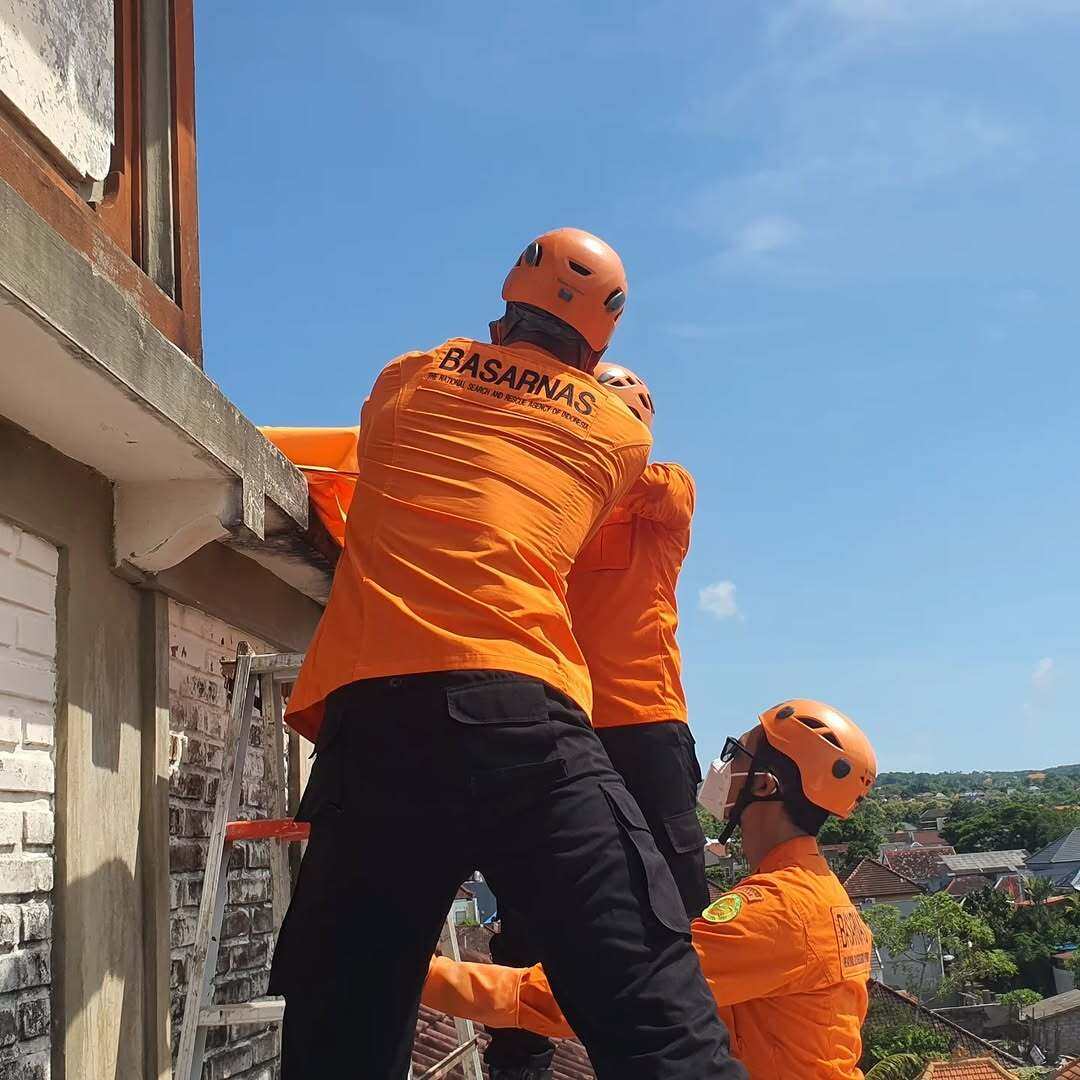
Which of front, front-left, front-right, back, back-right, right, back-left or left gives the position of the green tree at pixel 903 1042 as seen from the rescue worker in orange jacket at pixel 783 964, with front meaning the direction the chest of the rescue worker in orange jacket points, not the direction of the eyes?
right

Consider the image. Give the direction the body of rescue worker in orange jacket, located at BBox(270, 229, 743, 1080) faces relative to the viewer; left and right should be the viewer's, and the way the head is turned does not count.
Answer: facing away from the viewer

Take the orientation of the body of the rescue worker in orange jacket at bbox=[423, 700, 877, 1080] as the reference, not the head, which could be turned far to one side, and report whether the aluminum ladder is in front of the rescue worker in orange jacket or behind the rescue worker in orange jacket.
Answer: in front

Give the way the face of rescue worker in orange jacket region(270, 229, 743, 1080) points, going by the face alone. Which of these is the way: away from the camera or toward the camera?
away from the camera

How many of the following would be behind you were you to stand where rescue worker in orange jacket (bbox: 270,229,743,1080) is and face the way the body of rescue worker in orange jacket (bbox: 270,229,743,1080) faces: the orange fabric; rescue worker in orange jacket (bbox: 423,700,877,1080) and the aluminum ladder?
0

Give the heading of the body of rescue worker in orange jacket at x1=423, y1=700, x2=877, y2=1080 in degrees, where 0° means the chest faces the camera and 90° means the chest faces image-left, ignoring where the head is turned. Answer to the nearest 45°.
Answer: approximately 90°

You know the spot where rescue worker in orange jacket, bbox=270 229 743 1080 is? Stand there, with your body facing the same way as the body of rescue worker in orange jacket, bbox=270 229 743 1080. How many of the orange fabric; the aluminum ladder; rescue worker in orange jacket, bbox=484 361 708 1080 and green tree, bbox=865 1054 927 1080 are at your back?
0

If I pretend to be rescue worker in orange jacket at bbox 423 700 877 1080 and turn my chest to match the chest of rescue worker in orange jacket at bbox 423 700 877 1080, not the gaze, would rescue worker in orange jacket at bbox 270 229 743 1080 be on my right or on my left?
on my left

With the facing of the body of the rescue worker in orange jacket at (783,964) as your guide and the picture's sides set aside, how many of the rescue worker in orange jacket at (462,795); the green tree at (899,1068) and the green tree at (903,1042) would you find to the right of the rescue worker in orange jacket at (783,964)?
2

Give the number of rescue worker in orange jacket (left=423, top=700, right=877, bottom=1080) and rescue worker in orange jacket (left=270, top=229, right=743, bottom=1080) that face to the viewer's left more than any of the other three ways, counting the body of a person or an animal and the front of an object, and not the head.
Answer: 1
